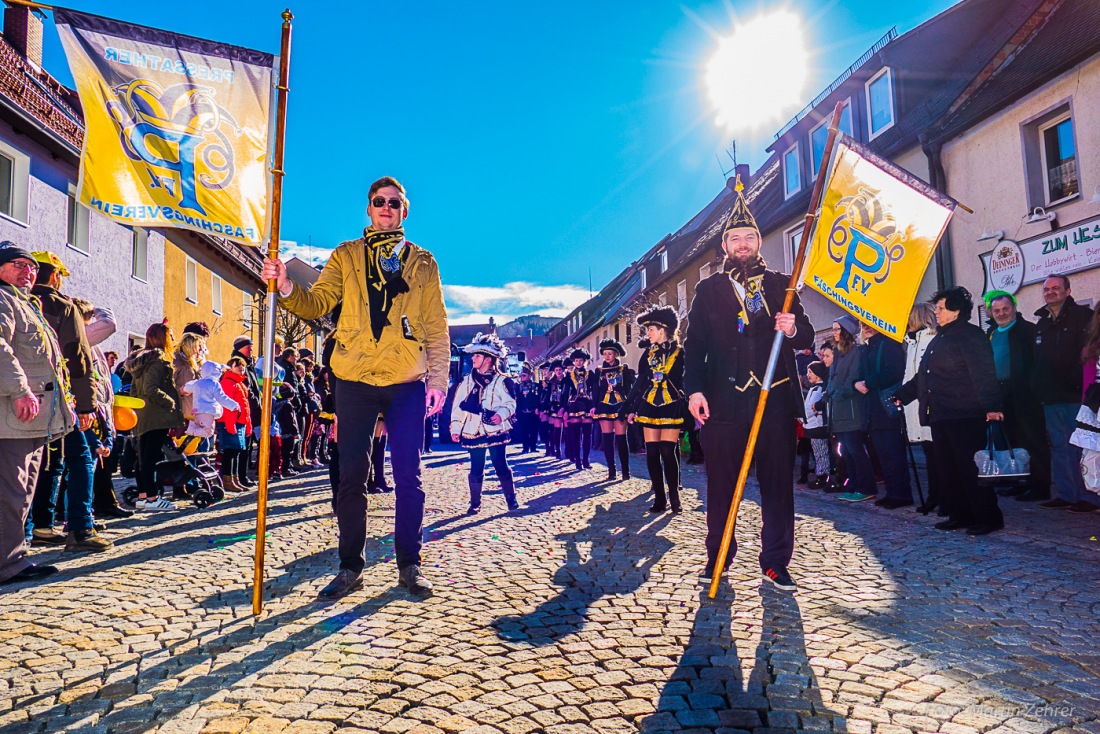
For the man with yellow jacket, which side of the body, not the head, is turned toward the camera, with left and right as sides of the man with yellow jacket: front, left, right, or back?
front

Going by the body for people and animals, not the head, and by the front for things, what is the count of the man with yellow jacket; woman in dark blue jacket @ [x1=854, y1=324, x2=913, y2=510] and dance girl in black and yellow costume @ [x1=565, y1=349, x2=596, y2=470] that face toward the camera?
2

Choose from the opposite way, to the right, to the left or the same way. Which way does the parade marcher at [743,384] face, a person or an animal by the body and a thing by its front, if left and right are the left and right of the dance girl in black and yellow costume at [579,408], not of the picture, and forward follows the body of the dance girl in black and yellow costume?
the same way

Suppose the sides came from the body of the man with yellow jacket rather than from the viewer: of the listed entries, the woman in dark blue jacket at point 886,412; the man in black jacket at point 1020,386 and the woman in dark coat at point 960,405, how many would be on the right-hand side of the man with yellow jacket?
0

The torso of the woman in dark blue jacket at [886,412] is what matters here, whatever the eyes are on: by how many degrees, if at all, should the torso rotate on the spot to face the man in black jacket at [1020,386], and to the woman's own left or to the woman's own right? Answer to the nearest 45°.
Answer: approximately 180°

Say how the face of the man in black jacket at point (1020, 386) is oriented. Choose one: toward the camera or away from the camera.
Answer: toward the camera

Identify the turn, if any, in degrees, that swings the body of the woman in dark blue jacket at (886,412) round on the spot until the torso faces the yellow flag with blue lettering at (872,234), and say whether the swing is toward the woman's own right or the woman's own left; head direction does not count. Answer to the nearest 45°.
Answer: approximately 90° to the woman's own left

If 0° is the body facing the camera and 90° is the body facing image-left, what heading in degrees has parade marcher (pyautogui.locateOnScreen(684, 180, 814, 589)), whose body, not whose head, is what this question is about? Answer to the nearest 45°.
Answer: approximately 0°

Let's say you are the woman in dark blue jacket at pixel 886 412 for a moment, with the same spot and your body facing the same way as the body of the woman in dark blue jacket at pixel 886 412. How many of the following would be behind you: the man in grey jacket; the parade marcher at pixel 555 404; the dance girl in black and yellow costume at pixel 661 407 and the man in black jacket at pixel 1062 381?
1

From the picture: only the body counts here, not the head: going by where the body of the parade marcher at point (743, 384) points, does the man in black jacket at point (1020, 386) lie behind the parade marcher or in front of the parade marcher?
behind

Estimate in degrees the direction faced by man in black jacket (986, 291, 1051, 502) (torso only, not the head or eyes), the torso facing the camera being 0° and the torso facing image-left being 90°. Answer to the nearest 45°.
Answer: approximately 45°

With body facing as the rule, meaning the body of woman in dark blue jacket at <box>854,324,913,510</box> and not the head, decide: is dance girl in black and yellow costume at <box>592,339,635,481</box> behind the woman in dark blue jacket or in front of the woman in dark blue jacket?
in front

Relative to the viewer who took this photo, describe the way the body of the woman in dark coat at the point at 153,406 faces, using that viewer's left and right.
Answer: facing to the right of the viewer

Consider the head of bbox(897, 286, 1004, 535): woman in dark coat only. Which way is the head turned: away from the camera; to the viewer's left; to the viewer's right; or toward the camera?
to the viewer's left

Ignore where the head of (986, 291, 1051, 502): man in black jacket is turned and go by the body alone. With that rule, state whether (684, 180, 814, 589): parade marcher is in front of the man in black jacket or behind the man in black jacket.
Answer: in front
